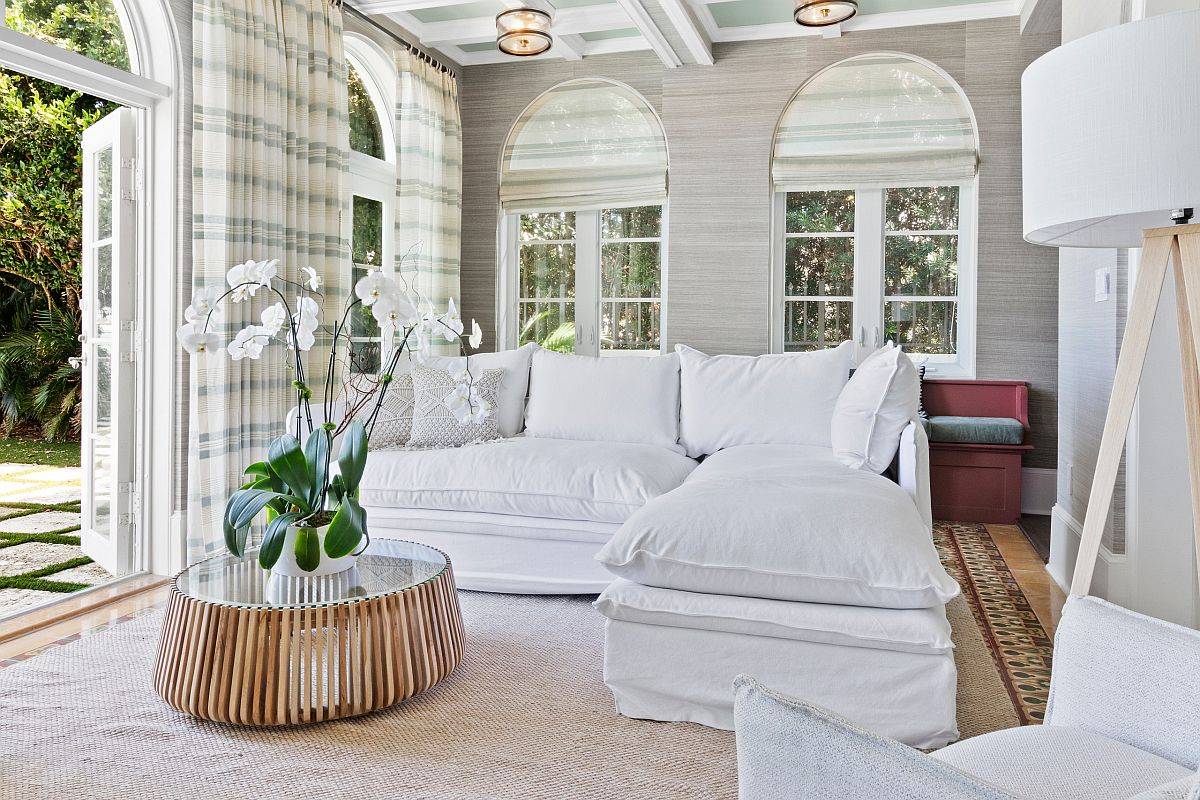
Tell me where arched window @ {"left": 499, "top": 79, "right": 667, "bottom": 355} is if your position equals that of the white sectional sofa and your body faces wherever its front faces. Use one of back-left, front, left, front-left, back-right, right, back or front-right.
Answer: back

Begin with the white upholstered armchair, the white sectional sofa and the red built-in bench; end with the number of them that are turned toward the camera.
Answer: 2

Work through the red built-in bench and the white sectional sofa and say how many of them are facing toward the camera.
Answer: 2

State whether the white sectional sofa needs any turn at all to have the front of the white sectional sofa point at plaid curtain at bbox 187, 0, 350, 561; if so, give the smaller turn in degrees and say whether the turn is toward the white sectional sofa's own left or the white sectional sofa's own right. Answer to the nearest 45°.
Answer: approximately 135° to the white sectional sofa's own right

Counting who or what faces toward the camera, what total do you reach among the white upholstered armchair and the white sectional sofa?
1

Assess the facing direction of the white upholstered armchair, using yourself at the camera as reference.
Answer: facing away from the viewer and to the left of the viewer

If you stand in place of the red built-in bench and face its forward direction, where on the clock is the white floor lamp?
The white floor lamp is roughly at 12 o'clock from the red built-in bench.

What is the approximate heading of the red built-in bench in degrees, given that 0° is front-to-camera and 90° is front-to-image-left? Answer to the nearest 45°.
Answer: approximately 0°

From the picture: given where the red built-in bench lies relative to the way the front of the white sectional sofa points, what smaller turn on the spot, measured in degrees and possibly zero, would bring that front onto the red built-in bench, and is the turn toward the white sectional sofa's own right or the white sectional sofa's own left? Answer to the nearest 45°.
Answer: approximately 135° to the white sectional sofa's own left
